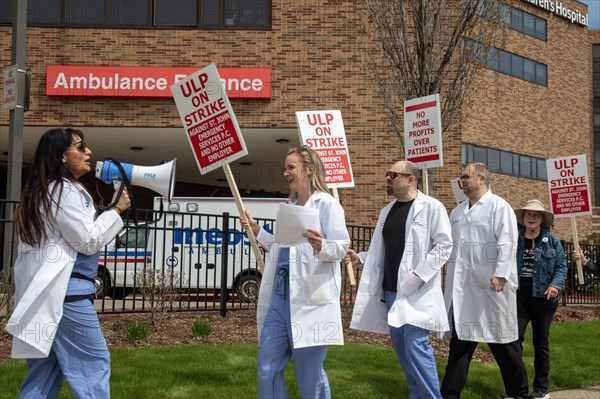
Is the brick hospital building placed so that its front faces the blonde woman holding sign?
yes

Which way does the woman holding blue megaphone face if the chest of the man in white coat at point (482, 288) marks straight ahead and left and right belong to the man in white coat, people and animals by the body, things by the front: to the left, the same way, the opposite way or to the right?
the opposite way

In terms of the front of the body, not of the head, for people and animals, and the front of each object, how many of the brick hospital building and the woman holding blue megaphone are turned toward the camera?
1

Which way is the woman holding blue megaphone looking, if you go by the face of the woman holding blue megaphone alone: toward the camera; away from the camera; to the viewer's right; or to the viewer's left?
to the viewer's right

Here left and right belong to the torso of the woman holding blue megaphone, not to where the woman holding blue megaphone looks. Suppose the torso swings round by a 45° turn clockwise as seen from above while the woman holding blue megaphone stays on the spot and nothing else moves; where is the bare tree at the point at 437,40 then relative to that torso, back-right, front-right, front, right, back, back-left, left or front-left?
left

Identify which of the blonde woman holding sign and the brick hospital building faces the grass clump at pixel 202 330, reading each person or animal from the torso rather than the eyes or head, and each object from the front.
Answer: the brick hospital building

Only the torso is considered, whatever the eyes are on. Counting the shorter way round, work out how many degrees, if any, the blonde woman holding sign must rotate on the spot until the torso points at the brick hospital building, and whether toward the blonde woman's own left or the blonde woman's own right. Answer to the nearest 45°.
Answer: approximately 135° to the blonde woman's own right

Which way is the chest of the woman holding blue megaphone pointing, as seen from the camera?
to the viewer's right
